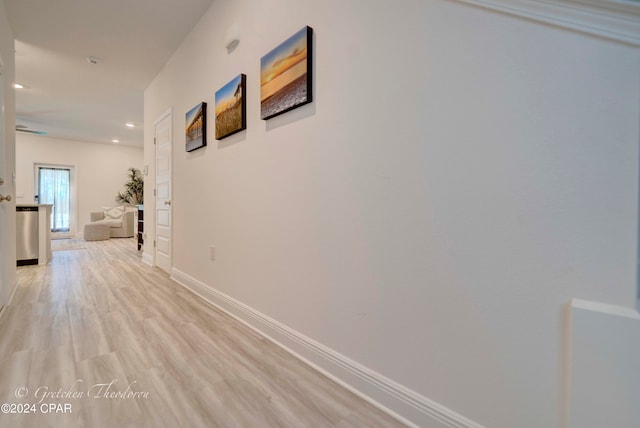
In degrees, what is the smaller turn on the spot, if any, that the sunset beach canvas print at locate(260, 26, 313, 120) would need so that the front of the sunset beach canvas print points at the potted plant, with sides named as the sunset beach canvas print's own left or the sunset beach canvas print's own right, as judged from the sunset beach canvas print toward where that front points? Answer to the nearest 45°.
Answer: approximately 90° to the sunset beach canvas print's own right

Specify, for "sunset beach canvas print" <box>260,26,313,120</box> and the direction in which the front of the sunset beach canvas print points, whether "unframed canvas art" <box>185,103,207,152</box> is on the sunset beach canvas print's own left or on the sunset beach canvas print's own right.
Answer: on the sunset beach canvas print's own right

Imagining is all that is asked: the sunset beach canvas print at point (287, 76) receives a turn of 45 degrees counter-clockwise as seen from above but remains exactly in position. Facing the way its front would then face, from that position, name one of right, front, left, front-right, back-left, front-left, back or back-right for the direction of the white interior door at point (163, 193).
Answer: back-right

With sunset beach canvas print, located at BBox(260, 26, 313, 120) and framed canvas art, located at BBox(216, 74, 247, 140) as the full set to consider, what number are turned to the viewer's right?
0

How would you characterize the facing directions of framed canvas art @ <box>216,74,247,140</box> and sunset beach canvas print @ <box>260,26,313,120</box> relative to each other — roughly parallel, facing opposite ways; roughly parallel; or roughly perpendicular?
roughly parallel

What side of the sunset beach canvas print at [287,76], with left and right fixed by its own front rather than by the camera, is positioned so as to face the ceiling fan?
right

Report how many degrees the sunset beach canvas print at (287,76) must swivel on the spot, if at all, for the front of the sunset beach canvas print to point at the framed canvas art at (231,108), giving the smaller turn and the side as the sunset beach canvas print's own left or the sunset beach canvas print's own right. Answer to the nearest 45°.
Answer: approximately 90° to the sunset beach canvas print's own right

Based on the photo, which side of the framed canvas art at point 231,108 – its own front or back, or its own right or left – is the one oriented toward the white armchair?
right

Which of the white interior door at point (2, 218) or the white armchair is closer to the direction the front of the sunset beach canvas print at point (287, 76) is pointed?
the white interior door

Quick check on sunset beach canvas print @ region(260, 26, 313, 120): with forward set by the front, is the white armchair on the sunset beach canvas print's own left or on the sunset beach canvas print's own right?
on the sunset beach canvas print's own right

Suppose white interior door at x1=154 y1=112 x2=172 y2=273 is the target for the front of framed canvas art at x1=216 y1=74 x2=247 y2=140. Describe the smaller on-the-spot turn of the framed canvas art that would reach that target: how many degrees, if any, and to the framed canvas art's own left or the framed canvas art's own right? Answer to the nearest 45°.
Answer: approximately 90° to the framed canvas art's own right

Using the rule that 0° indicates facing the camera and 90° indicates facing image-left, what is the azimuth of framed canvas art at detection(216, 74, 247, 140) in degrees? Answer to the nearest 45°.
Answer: approximately 45°

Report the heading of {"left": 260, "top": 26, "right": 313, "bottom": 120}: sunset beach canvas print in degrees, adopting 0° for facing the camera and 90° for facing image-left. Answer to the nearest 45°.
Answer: approximately 45°
